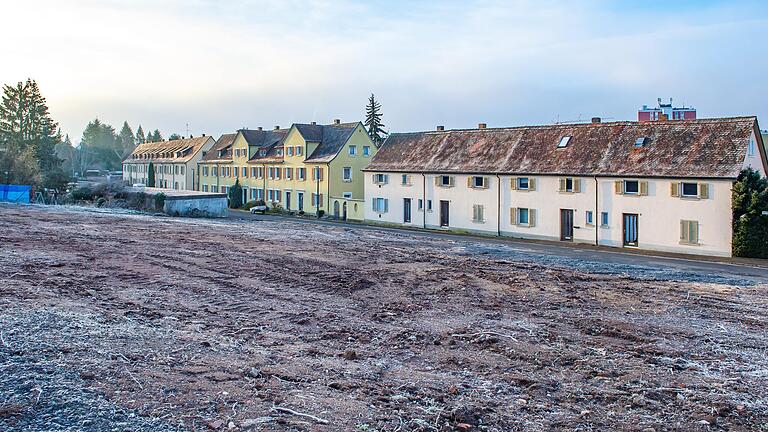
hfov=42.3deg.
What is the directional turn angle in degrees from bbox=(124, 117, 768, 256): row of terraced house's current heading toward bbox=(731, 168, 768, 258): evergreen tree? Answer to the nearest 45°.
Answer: approximately 90° to its left

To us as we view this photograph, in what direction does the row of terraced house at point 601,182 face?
facing the viewer and to the left of the viewer
